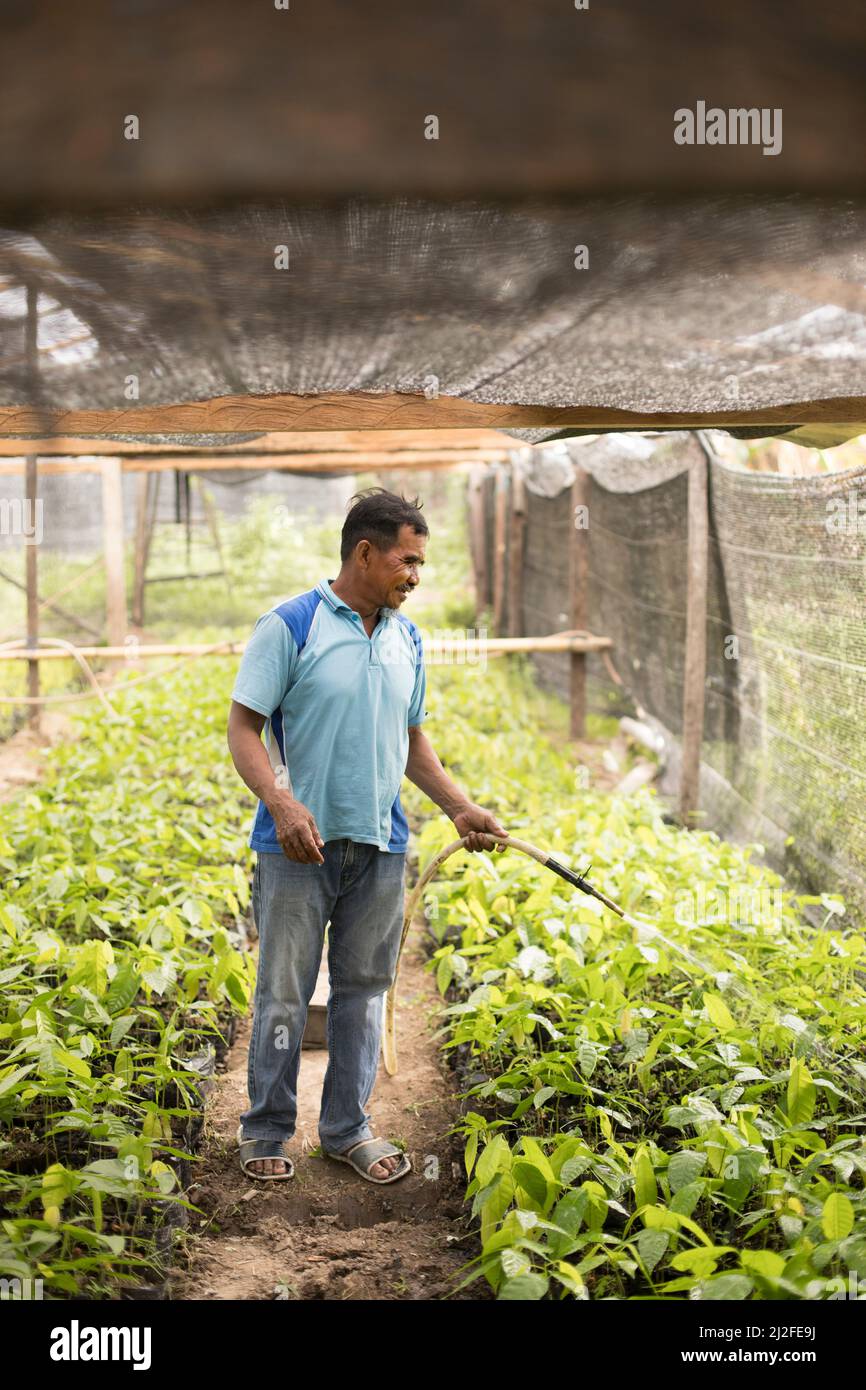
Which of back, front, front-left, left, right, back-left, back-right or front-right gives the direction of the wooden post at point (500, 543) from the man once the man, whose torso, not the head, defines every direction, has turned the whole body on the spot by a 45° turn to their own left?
left

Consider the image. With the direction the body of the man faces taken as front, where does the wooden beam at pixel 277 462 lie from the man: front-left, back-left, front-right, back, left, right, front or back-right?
back-left

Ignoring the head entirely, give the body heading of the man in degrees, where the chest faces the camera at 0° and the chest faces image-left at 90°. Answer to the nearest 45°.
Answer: approximately 315°

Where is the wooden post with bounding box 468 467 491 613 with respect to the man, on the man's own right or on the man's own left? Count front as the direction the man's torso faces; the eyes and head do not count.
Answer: on the man's own left

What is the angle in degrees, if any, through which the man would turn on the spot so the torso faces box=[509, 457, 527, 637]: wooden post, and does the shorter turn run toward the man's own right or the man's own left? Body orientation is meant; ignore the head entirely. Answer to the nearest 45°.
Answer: approximately 135° to the man's own left

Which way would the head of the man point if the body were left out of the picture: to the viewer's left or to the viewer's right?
to the viewer's right

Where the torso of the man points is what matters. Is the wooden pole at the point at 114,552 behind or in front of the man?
behind
